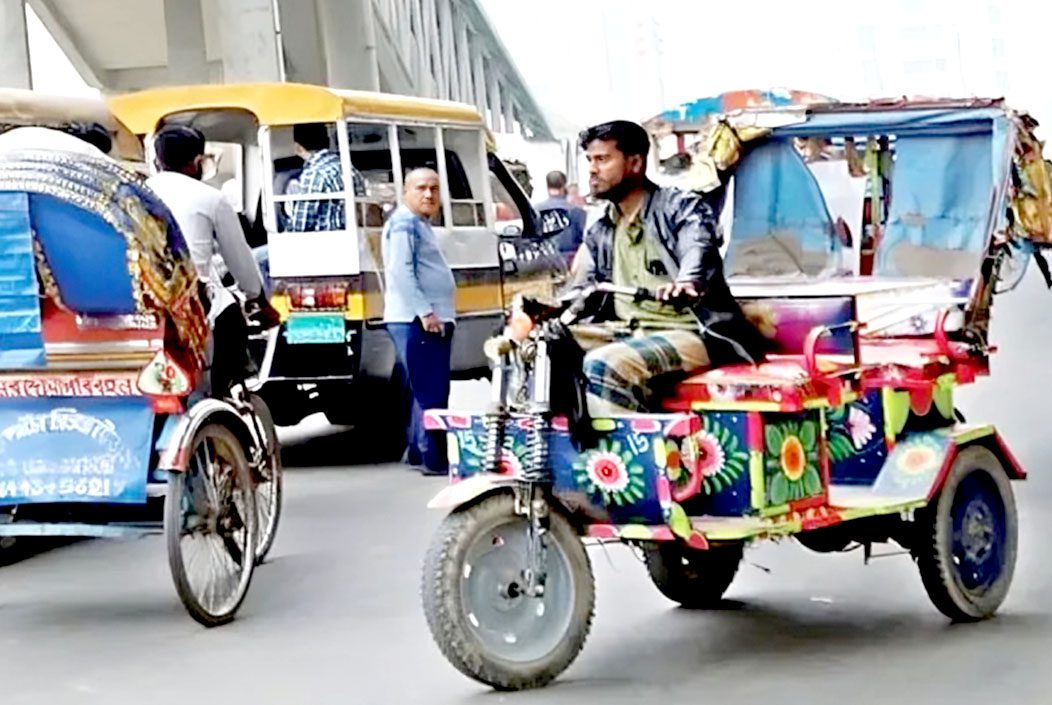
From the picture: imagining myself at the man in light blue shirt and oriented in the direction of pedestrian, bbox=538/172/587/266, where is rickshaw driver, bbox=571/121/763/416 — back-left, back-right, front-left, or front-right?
back-right

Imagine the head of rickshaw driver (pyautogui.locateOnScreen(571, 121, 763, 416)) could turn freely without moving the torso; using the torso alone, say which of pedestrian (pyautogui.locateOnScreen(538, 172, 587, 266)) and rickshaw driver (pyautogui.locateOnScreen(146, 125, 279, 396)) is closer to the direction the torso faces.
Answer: the rickshaw driver

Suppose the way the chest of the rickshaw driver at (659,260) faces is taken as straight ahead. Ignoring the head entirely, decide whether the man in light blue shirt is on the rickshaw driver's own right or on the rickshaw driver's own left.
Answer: on the rickshaw driver's own right

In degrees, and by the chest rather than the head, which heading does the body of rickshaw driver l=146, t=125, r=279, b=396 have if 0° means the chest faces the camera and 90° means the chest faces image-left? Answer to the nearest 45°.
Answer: approximately 225°
